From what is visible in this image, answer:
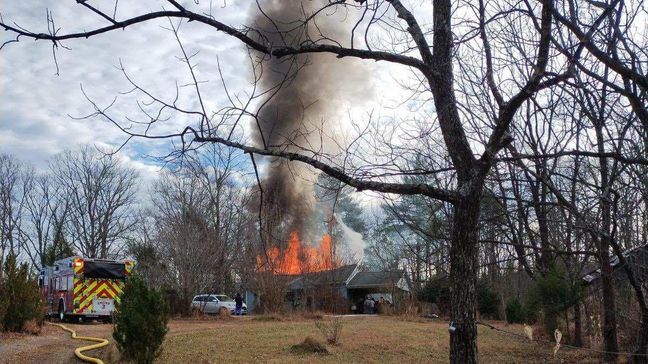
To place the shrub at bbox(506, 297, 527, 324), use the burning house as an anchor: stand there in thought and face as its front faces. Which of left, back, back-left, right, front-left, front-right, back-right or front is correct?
front-left

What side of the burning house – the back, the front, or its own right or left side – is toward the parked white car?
right

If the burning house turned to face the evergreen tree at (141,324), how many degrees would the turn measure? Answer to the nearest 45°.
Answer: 0° — it already faces it

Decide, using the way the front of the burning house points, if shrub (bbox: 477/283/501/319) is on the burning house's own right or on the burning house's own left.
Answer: on the burning house's own left

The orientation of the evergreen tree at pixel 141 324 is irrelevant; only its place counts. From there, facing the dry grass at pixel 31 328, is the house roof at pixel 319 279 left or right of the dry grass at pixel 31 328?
right

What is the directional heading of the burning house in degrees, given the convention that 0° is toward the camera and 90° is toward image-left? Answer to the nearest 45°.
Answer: approximately 0°

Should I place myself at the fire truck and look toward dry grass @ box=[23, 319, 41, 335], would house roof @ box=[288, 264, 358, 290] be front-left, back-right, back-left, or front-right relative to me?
back-left
